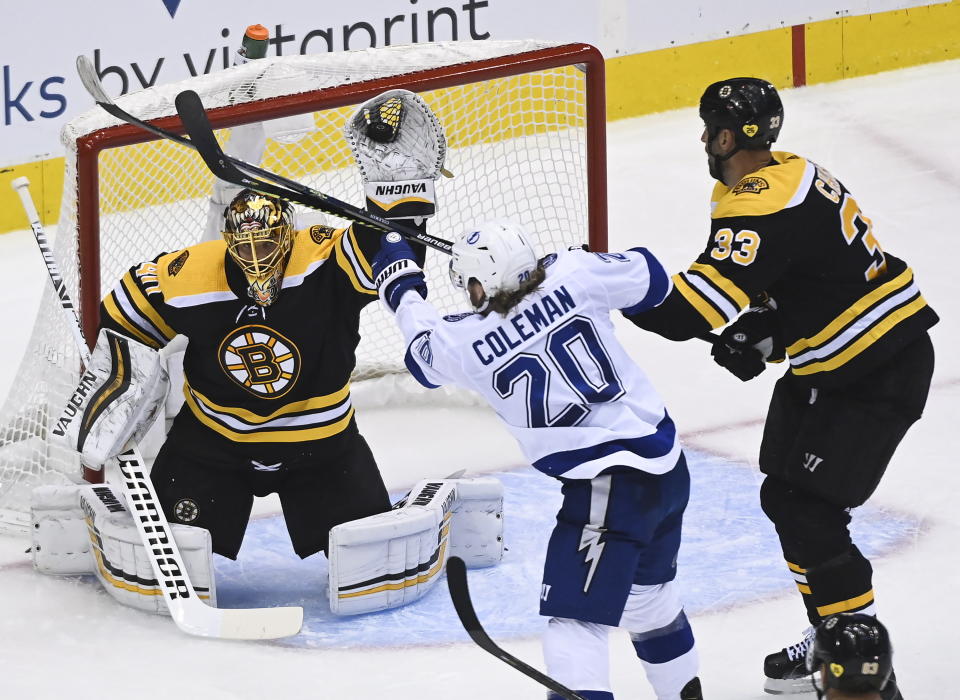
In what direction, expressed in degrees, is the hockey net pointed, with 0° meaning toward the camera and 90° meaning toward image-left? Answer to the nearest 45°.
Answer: approximately 315°
